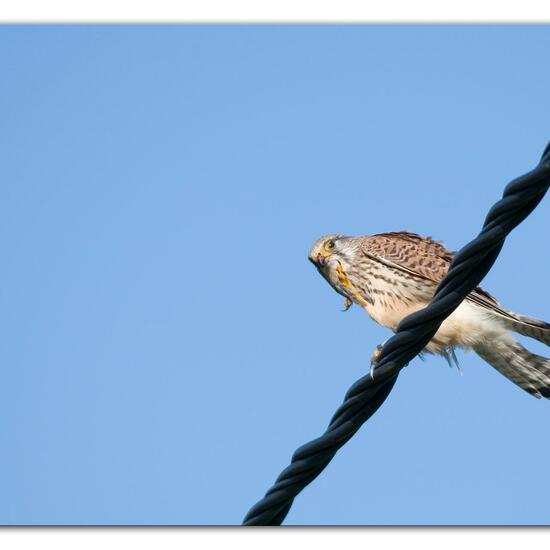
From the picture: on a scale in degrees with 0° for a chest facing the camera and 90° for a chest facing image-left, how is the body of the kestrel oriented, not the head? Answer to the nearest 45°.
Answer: approximately 90°
